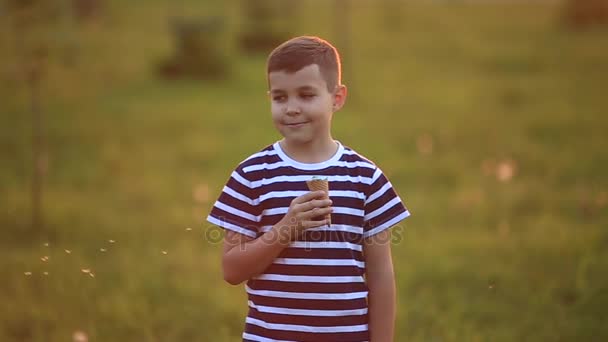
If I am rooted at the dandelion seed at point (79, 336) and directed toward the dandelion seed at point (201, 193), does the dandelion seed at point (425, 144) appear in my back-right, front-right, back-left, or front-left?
front-right

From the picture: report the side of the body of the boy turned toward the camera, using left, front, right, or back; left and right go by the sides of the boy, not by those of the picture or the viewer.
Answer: front

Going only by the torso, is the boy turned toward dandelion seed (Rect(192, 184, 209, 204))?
no

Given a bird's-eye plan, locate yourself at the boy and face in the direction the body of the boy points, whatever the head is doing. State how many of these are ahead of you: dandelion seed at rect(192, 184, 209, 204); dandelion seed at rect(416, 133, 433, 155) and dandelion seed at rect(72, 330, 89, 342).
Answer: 0
